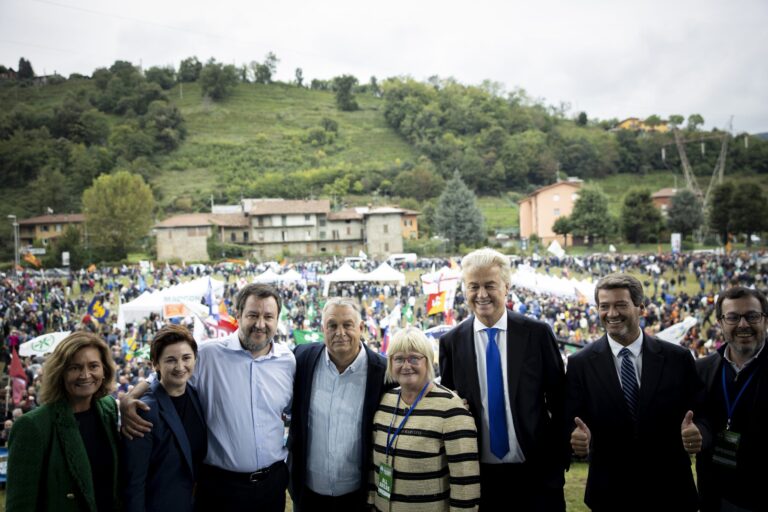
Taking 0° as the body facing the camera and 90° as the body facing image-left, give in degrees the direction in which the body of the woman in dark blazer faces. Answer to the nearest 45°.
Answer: approximately 315°

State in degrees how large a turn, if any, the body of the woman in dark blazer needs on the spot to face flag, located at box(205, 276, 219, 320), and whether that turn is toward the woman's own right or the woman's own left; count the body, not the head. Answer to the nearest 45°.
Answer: approximately 135° to the woman's own left

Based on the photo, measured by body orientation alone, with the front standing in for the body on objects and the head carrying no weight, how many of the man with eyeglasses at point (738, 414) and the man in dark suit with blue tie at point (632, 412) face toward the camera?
2

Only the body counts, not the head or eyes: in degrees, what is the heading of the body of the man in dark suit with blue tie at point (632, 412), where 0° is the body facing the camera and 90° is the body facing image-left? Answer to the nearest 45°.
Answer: approximately 0°

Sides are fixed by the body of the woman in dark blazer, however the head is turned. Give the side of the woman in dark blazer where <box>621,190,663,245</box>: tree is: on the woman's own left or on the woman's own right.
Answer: on the woman's own left

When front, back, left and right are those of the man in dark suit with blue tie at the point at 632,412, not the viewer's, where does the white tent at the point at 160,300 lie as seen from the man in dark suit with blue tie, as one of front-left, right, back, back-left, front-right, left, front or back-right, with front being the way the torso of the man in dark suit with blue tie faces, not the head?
back-right

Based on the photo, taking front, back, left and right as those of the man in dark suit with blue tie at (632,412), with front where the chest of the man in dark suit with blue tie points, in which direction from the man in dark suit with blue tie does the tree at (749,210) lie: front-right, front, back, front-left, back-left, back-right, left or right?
back

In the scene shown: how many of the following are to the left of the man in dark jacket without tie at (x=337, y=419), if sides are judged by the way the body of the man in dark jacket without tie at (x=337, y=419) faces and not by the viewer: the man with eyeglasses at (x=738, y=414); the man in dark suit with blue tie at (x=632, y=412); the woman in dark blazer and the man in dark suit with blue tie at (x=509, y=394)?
3

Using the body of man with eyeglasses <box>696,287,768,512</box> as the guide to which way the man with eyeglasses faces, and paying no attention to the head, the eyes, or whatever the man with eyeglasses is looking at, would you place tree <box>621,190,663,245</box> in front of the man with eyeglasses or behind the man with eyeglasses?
behind
